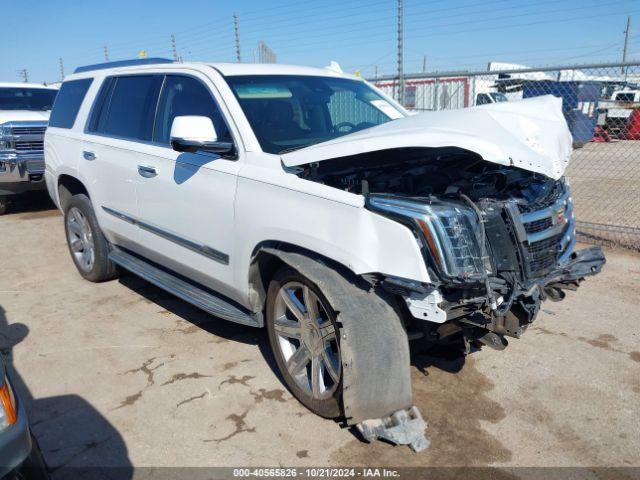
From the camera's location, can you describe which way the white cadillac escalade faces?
facing the viewer and to the right of the viewer

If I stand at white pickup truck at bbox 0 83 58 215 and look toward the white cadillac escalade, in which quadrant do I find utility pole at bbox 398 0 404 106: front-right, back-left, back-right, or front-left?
back-left

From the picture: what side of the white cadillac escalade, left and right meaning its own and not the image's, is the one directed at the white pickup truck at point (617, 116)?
left

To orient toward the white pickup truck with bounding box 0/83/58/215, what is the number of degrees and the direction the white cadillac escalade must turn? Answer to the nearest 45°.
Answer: approximately 180°

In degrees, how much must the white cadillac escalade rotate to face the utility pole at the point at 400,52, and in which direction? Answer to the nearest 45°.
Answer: approximately 135° to its left

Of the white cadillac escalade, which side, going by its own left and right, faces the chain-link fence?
left

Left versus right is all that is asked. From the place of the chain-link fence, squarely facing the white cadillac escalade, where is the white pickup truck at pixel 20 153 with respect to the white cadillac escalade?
right

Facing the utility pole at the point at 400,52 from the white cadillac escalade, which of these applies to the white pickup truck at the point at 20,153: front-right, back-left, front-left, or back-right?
front-left
